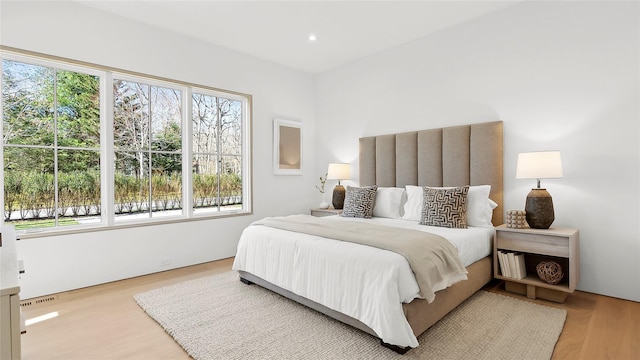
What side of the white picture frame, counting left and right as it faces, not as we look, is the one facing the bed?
front

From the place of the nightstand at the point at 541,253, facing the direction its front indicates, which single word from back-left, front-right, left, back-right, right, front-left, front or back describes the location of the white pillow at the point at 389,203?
front-right

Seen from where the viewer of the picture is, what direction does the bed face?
facing the viewer and to the left of the viewer

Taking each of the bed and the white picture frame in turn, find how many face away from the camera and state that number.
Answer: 0

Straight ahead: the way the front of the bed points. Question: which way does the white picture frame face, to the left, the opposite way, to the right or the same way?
to the left

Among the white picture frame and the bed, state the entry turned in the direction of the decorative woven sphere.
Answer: the white picture frame

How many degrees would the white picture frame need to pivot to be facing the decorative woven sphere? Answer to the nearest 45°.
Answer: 0° — it already faces it

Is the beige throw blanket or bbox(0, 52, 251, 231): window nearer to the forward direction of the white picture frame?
the beige throw blanket

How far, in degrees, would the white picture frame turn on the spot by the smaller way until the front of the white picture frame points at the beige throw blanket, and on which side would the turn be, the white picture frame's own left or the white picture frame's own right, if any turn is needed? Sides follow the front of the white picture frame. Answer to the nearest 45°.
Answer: approximately 45° to the white picture frame's own right

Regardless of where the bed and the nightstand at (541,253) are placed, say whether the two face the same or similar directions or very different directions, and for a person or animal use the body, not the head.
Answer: same or similar directions

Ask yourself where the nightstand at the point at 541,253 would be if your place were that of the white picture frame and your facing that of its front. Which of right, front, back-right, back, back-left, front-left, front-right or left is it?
front

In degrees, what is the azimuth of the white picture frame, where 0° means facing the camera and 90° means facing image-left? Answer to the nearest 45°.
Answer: approximately 315°

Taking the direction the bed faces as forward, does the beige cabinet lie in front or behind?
in front

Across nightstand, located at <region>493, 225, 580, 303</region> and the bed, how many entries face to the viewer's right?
0

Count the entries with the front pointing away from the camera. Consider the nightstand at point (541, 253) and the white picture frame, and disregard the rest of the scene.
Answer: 0

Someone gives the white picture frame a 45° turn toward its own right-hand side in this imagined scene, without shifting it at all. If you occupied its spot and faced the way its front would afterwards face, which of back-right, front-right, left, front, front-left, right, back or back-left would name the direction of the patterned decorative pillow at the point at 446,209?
front-left

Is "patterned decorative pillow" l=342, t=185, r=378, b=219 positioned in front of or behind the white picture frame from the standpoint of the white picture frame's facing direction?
in front

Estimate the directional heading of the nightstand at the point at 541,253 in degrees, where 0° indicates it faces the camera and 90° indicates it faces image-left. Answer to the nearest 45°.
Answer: approximately 45°

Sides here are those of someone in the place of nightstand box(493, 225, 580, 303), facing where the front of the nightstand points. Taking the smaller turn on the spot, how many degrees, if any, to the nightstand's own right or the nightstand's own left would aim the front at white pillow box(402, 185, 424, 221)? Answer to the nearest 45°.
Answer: approximately 45° to the nightstand's own right

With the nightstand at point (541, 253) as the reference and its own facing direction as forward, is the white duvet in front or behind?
in front

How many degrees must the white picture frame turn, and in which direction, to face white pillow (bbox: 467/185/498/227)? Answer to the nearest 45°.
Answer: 0° — it already faces it

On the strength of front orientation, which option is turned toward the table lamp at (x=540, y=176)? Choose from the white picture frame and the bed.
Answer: the white picture frame
